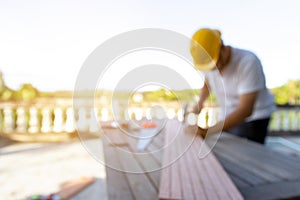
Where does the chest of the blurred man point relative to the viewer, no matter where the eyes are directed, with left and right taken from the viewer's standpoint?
facing the viewer and to the left of the viewer

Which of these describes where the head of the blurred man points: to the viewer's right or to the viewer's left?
to the viewer's left
